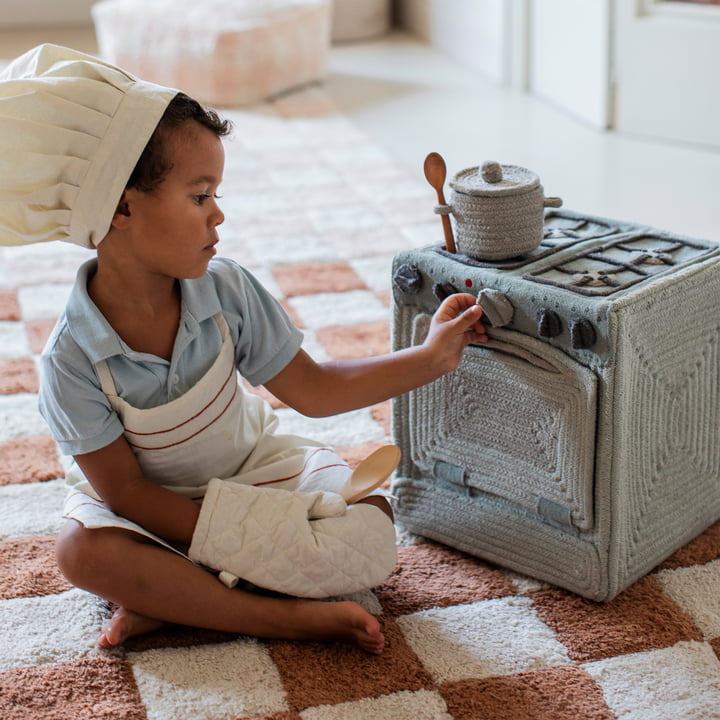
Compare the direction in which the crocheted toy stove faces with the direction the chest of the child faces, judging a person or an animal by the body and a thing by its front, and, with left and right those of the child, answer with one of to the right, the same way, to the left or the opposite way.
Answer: to the right

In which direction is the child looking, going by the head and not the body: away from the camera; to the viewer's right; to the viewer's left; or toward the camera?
to the viewer's right

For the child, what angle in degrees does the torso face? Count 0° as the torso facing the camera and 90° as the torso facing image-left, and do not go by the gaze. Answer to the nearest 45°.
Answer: approximately 315°

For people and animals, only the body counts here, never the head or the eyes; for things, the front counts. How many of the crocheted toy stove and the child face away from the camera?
0

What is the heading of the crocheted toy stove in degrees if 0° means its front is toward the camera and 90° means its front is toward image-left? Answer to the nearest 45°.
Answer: approximately 45°
